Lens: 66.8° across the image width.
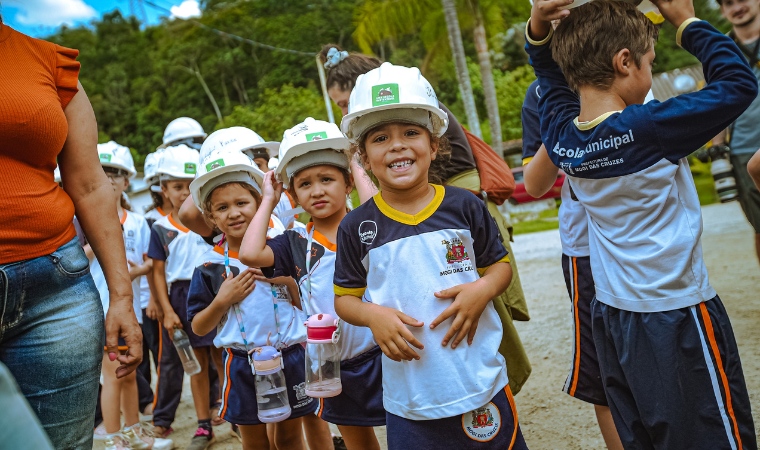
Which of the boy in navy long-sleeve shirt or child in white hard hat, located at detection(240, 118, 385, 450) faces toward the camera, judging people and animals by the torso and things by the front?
the child in white hard hat

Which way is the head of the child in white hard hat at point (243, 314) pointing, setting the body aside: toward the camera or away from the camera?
toward the camera

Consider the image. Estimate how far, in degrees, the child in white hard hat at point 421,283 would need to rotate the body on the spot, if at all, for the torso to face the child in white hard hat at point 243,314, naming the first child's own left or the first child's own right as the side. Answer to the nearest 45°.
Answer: approximately 135° to the first child's own right

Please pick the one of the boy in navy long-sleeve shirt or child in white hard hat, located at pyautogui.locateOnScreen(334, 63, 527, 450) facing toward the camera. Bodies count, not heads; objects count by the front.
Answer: the child in white hard hat

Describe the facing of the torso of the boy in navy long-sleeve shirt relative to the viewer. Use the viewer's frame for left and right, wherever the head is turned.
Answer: facing away from the viewer and to the right of the viewer

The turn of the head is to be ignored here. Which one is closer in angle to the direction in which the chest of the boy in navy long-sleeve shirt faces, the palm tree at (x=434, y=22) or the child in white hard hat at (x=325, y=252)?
the palm tree

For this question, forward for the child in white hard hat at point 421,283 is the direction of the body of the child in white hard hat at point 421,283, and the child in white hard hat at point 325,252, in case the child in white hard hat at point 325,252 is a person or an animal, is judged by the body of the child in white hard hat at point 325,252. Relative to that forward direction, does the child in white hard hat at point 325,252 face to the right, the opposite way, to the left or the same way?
the same way

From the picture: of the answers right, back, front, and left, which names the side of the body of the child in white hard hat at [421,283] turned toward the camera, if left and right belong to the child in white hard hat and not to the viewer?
front

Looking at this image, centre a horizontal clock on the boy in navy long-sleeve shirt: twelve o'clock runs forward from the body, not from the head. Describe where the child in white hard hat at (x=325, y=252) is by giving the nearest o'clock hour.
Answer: The child in white hard hat is roughly at 8 o'clock from the boy in navy long-sleeve shirt.

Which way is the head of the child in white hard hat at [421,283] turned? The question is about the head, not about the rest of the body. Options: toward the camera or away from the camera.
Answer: toward the camera

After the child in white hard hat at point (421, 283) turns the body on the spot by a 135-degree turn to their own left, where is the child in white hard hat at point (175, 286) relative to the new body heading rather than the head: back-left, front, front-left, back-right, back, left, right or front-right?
left

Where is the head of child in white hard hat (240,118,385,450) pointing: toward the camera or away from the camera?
toward the camera
